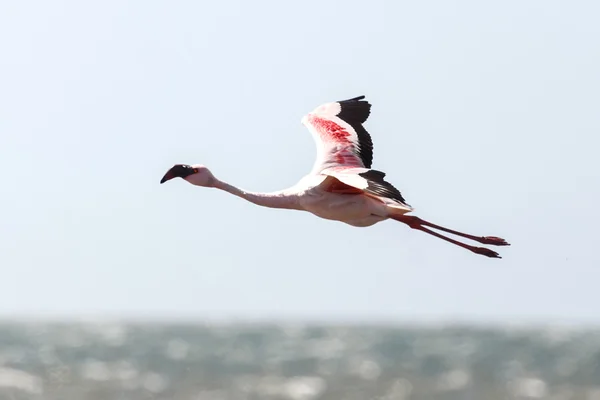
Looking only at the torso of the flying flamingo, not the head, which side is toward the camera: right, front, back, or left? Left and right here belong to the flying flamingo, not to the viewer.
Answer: left
